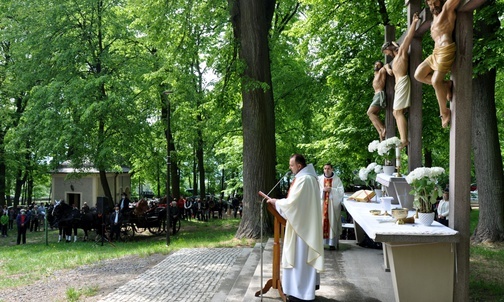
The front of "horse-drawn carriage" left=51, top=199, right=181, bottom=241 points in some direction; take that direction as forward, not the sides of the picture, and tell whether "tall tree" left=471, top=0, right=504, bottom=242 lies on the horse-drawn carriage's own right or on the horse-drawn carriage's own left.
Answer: on the horse-drawn carriage's own left

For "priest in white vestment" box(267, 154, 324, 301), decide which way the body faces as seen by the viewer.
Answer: to the viewer's left

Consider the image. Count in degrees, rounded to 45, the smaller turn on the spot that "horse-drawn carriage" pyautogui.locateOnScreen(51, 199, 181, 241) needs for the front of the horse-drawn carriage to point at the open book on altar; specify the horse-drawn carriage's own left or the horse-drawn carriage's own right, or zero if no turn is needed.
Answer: approximately 90° to the horse-drawn carriage's own left

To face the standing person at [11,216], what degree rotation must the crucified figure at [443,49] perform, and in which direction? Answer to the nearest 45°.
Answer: approximately 90° to its right

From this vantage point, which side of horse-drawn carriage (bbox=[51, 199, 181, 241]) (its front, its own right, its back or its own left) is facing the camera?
left

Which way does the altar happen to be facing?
to the viewer's left

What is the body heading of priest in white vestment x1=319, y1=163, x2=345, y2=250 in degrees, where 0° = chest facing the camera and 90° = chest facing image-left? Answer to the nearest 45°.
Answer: approximately 45°

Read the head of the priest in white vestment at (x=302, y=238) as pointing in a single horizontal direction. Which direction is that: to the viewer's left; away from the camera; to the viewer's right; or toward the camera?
to the viewer's left

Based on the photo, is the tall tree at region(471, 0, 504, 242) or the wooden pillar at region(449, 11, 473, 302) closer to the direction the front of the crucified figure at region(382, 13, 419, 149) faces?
the wooden pillar
